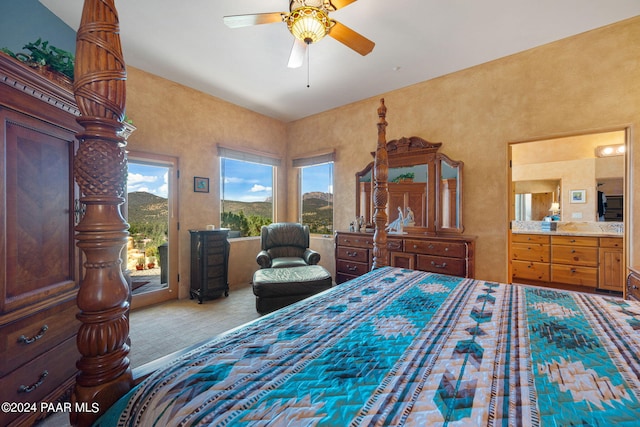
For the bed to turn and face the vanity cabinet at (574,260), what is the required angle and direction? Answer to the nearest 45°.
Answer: approximately 90° to its right

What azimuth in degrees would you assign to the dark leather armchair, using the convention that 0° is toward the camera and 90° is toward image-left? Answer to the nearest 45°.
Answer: approximately 0°

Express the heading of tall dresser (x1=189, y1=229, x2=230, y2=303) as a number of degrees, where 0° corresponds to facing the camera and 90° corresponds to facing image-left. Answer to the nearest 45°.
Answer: approximately 315°

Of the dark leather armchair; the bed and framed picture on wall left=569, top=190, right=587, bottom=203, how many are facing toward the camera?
2

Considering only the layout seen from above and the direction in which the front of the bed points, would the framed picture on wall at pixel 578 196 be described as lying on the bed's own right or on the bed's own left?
on the bed's own right

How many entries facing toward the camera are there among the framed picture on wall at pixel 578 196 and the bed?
1

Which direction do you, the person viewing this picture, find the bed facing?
facing away from the viewer and to the left of the viewer

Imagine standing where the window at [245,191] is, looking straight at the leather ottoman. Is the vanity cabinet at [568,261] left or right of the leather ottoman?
left

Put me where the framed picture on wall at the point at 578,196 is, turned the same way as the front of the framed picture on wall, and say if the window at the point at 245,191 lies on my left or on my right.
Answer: on my right
